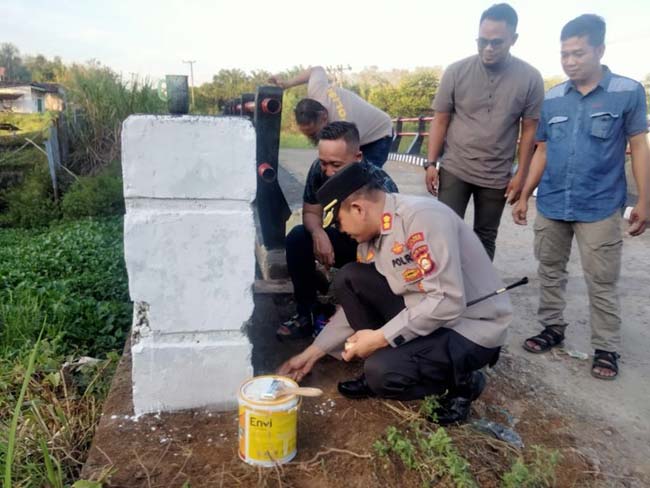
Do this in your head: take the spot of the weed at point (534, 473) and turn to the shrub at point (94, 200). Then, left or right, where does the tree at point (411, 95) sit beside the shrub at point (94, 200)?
right

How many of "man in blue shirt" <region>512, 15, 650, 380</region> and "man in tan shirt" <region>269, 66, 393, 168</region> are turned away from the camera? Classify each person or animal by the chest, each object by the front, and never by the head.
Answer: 0

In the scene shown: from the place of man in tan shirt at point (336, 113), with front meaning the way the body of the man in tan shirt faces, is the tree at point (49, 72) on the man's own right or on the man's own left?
on the man's own right

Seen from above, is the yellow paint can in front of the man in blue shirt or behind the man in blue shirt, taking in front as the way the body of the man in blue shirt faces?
in front

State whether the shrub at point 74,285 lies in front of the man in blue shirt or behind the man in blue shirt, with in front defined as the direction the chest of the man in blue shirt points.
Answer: in front

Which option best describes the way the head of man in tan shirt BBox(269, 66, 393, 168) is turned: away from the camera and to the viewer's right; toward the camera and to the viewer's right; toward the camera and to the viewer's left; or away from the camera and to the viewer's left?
toward the camera and to the viewer's left

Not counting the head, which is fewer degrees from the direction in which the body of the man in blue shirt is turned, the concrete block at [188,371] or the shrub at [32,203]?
the concrete block

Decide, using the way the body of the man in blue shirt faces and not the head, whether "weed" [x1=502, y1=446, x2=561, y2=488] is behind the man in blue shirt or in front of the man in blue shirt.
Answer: in front

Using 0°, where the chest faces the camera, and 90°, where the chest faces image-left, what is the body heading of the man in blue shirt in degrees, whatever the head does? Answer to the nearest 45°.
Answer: approximately 45°

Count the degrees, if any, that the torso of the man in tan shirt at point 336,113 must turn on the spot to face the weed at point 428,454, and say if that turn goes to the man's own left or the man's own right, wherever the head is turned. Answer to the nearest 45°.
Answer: approximately 90° to the man's own left

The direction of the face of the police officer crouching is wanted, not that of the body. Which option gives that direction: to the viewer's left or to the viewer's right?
to the viewer's left

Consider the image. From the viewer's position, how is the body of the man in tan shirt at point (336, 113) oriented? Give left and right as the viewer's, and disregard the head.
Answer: facing to the left of the viewer
